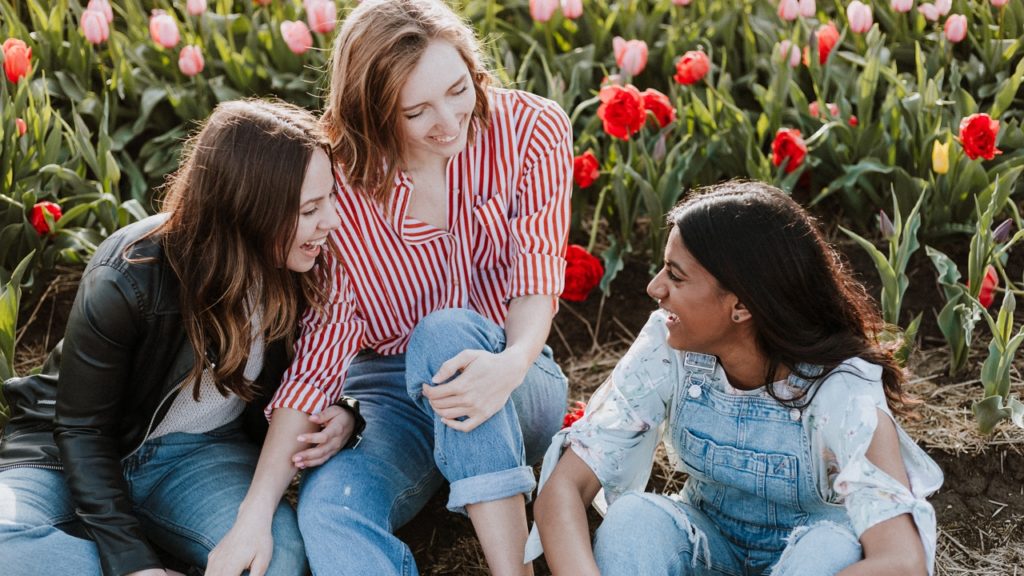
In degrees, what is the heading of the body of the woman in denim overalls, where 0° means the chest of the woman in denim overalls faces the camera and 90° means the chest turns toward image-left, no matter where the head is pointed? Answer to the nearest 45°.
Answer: approximately 0°

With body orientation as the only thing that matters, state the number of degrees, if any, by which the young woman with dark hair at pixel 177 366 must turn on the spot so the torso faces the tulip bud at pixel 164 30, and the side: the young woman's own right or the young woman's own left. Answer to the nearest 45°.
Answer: approximately 135° to the young woman's own left

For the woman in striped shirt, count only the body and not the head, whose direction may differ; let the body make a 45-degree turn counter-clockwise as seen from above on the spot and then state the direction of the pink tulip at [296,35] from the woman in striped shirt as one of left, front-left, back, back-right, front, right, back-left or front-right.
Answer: back-left

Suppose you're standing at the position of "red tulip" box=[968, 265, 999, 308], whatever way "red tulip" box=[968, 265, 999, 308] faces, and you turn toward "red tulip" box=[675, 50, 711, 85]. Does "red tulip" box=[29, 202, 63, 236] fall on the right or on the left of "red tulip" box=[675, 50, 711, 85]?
left

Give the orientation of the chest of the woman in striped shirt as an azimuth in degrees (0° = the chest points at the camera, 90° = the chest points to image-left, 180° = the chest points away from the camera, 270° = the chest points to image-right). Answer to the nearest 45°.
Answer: approximately 0°

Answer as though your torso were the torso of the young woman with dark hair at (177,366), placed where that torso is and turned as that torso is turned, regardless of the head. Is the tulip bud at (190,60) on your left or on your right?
on your left

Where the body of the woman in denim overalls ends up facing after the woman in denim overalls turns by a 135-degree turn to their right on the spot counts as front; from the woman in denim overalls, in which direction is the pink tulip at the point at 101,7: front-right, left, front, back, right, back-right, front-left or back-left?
front

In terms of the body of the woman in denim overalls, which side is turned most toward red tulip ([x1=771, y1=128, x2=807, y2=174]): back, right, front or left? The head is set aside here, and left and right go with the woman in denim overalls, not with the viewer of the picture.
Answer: back

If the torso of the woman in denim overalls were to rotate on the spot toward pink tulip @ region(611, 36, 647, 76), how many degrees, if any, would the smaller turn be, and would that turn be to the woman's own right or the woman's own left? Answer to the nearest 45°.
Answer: approximately 180°

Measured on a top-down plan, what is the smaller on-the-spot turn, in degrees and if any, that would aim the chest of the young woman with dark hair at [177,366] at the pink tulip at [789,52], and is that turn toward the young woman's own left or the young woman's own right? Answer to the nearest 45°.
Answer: approximately 45° to the young woman's own left

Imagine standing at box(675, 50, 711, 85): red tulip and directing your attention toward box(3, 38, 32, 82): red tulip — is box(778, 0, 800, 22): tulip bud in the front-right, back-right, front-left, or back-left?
back-right

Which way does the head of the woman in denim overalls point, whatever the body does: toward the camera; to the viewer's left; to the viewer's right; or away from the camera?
to the viewer's left

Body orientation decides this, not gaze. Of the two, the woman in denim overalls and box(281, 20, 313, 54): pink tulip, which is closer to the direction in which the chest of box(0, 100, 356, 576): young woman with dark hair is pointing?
the woman in denim overalls

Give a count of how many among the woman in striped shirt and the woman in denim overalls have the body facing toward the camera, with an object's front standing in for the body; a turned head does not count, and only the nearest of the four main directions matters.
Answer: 2
